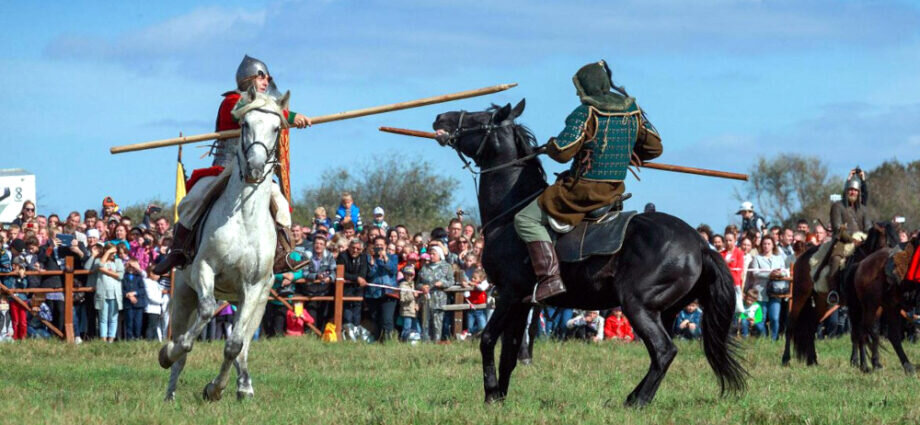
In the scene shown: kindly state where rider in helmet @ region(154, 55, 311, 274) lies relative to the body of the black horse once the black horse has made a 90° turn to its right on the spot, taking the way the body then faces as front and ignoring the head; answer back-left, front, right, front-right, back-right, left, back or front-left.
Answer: left

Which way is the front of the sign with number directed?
toward the camera

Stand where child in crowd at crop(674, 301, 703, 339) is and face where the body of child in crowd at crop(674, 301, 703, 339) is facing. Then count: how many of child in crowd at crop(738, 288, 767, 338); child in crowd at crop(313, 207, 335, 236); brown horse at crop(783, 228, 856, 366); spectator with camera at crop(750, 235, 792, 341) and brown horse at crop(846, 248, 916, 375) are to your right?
1

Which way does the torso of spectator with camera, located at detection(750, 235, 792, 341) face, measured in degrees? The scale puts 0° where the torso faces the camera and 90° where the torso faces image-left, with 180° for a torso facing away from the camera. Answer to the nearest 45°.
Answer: approximately 0°

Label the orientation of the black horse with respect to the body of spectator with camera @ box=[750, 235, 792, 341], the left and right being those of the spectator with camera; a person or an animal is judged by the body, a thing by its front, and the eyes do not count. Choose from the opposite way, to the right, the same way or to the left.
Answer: to the right

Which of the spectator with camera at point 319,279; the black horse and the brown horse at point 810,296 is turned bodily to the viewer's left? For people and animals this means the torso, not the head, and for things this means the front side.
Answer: the black horse

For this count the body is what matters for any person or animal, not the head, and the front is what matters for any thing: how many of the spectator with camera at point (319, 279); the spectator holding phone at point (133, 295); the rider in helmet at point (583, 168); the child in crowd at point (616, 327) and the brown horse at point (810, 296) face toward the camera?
3

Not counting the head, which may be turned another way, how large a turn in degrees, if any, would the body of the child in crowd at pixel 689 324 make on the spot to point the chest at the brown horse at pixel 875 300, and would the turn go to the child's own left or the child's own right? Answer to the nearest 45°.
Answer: approximately 45° to the child's own left

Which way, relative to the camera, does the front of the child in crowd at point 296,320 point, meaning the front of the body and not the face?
toward the camera

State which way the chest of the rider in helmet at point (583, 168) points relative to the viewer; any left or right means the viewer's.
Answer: facing away from the viewer and to the left of the viewer

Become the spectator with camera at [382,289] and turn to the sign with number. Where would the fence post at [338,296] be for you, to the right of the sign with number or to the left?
left

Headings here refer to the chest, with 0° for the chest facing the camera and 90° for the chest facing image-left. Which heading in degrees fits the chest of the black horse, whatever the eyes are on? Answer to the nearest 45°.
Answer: approximately 90°
